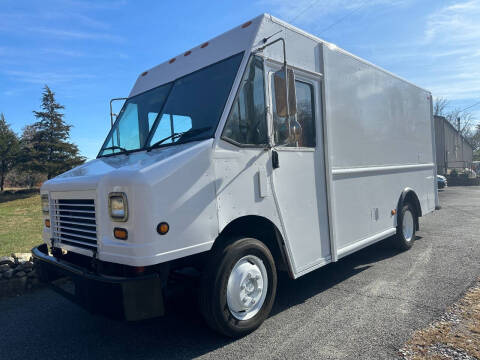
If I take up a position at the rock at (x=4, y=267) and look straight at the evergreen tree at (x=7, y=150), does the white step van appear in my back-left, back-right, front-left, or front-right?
back-right

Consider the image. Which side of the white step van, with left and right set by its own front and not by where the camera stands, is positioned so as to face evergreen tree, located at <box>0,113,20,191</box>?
right

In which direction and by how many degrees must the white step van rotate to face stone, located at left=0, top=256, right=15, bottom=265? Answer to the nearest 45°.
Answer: approximately 90° to its right

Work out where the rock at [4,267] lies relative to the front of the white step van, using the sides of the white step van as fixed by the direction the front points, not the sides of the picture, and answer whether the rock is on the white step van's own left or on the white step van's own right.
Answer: on the white step van's own right

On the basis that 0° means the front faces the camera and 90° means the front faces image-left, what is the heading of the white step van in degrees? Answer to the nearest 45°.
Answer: approximately 45°

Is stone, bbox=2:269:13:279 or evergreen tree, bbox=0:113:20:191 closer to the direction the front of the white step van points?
the stone

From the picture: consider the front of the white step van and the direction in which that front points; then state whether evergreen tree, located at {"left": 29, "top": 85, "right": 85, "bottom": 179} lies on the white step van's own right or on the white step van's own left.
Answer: on the white step van's own right

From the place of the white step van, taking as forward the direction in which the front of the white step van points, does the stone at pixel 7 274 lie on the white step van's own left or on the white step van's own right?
on the white step van's own right
